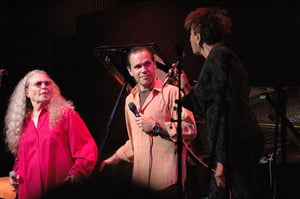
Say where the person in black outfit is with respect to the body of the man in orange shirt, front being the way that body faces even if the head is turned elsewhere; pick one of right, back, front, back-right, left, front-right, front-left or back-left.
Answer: front-left

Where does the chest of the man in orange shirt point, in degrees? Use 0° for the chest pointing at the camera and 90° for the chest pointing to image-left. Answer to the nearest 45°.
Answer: approximately 0°
